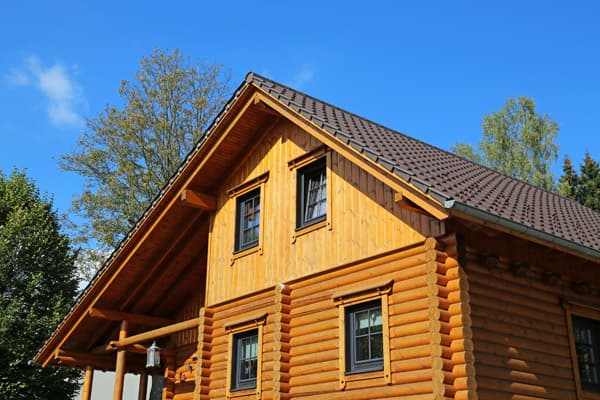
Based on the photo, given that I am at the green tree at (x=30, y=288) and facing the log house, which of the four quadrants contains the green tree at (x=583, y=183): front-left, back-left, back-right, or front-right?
front-left

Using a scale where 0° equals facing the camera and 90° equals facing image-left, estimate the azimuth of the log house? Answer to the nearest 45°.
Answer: approximately 45°

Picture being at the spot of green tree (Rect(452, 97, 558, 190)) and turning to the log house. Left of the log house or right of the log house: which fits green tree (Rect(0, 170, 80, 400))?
right

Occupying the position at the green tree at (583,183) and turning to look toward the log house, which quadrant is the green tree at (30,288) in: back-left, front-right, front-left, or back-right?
front-right

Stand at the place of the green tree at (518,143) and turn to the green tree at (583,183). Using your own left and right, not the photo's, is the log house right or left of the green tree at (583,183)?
right

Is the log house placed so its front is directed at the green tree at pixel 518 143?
no

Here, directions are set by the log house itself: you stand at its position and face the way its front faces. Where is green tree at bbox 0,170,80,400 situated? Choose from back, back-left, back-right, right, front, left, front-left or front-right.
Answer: right

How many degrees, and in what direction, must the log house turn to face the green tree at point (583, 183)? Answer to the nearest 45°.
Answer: approximately 180°
